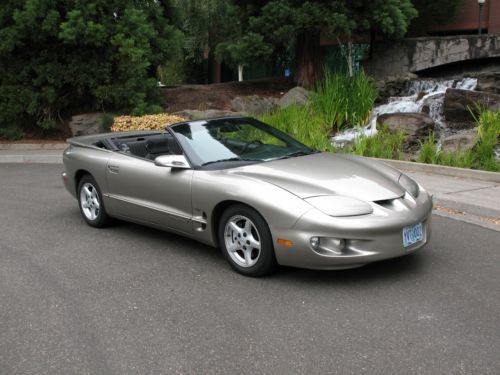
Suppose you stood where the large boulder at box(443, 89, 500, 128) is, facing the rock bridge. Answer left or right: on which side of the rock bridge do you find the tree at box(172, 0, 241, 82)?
left

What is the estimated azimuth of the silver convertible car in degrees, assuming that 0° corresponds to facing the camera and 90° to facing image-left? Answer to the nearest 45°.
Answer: approximately 315°

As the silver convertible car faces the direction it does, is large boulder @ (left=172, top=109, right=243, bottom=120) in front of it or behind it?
behind

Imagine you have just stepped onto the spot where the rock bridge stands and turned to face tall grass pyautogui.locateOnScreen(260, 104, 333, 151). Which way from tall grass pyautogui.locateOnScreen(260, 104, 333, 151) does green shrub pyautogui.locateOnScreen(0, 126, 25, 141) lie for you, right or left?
right

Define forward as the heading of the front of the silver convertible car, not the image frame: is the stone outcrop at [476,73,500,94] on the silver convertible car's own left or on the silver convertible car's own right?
on the silver convertible car's own left

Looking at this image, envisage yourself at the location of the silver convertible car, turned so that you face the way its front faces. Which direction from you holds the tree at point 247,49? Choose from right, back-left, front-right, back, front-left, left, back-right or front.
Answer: back-left

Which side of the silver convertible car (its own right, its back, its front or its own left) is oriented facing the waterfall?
left

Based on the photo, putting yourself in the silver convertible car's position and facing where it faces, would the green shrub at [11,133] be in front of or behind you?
behind

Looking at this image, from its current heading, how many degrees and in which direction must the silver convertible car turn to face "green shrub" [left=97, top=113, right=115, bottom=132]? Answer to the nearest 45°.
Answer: approximately 135° to its left

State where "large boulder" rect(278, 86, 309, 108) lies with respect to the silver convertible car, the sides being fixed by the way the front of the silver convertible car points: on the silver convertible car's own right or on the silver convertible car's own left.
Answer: on the silver convertible car's own left
